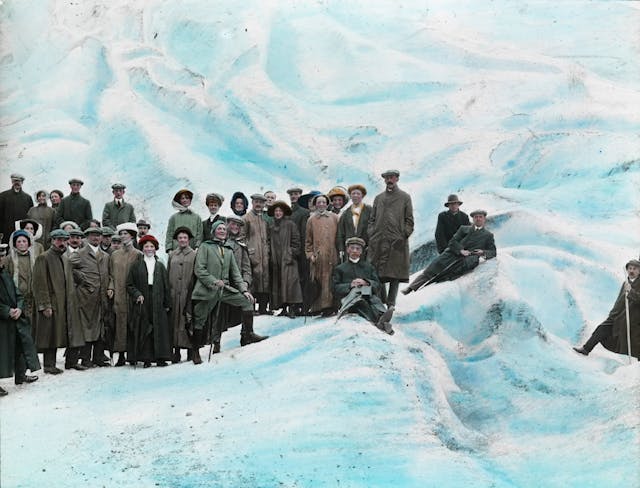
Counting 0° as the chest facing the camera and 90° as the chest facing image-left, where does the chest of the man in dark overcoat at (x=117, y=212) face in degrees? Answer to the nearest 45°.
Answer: approximately 0°

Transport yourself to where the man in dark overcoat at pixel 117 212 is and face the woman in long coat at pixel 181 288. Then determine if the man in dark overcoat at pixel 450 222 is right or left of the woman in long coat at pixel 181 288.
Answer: left

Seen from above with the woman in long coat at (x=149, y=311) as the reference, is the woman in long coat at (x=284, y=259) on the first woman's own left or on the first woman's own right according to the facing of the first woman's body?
on the first woman's own left

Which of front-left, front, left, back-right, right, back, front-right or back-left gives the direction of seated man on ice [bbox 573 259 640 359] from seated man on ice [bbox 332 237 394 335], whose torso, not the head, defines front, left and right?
left

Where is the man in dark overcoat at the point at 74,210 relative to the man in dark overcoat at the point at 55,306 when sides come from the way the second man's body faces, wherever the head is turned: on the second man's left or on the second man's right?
on the second man's left

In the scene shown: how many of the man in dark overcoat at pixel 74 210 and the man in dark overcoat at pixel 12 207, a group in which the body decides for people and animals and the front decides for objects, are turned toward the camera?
2

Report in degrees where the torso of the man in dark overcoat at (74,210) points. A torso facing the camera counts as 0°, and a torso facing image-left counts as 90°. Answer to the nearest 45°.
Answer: approximately 0°

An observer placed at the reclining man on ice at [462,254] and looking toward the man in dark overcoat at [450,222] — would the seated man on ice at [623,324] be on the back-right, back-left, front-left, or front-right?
back-right

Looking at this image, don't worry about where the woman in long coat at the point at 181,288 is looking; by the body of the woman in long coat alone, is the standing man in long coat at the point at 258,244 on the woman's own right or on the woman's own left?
on the woman's own left

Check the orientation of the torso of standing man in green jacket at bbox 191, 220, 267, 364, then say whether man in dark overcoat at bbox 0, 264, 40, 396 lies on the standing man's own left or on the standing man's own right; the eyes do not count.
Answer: on the standing man's own right
